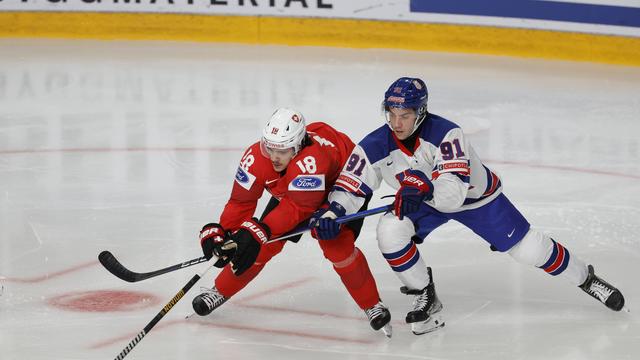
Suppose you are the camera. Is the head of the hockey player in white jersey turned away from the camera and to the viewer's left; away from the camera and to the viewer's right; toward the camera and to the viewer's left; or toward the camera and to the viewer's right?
toward the camera and to the viewer's left

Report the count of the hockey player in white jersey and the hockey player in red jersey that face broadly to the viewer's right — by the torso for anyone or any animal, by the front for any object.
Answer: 0

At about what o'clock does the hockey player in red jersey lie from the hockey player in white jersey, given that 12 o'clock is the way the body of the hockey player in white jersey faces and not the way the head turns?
The hockey player in red jersey is roughly at 1 o'clock from the hockey player in white jersey.

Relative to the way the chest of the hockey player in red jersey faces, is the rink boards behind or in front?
behind

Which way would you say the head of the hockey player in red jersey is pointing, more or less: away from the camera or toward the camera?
toward the camera

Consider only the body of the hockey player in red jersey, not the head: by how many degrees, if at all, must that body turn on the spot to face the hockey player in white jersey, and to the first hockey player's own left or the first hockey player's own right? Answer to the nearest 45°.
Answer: approximately 135° to the first hockey player's own left

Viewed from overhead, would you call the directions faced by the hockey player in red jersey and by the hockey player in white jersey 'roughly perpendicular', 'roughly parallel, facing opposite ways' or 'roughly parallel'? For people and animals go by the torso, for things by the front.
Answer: roughly parallel

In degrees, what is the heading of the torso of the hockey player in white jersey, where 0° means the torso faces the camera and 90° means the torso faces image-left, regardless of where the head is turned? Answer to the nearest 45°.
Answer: approximately 45°

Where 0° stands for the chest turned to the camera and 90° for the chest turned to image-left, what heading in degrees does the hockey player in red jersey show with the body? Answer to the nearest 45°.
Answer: approximately 45°

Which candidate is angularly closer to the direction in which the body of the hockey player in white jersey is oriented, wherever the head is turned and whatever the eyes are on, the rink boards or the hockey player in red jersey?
the hockey player in red jersey

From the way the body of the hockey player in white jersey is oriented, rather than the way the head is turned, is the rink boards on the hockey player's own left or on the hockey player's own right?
on the hockey player's own right
